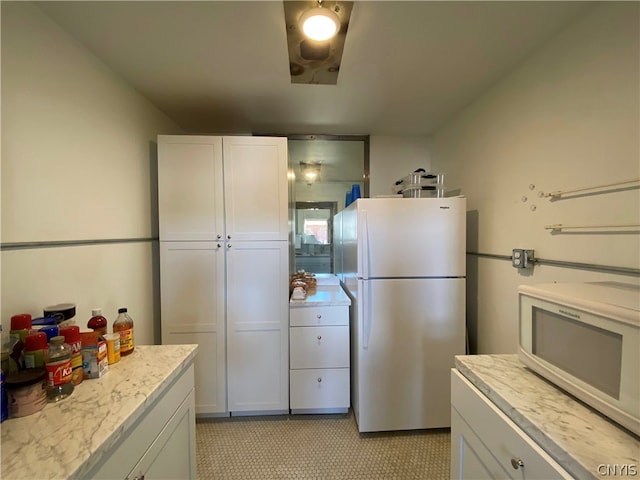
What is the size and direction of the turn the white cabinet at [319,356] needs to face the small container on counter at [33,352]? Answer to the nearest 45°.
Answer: approximately 45° to its right

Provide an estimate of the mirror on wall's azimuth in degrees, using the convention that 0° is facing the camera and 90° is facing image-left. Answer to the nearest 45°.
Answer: approximately 0°

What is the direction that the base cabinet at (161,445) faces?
to the viewer's right

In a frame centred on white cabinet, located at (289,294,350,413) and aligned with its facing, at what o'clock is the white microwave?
The white microwave is roughly at 11 o'clock from the white cabinet.

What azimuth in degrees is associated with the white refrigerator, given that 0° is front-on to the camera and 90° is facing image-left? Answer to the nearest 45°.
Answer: approximately 0°

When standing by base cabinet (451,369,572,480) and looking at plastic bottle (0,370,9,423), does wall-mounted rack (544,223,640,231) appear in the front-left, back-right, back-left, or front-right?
back-right
